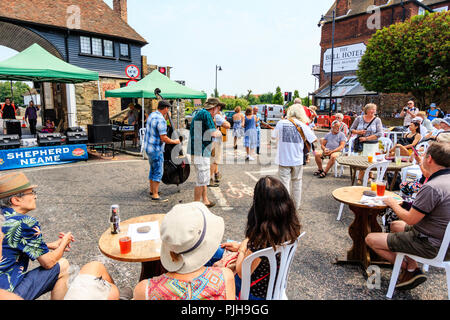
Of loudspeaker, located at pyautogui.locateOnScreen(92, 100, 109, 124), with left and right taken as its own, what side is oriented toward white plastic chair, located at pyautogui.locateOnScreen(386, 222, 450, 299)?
front

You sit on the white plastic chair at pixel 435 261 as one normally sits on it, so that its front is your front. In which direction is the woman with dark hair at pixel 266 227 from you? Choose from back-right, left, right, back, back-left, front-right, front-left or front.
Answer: front-left

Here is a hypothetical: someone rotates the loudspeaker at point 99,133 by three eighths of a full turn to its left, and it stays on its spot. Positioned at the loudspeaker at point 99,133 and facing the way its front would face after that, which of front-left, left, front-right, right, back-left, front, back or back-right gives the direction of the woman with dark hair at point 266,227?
back-right

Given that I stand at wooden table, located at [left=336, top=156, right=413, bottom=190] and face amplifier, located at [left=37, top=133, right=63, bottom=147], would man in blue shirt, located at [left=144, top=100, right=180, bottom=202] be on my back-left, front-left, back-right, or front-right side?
front-left

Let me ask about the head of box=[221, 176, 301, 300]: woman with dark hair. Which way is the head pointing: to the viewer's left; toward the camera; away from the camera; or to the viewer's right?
away from the camera

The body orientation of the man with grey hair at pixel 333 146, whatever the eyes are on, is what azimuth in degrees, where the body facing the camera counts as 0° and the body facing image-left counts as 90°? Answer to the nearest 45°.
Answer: approximately 45°

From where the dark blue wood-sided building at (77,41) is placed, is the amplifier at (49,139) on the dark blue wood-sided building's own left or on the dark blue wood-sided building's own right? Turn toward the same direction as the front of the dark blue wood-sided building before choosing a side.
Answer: on the dark blue wood-sided building's own right

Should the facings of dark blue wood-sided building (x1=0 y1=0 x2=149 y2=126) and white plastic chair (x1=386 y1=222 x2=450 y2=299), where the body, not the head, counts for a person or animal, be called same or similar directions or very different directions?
very different directions

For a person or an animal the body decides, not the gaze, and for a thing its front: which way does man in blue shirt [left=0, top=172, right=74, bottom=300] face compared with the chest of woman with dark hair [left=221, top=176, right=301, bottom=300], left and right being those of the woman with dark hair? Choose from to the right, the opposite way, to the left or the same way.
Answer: to the right

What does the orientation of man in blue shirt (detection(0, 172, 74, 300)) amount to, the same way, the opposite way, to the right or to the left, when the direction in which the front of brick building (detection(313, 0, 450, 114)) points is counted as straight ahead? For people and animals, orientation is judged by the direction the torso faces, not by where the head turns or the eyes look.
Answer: the opposite way

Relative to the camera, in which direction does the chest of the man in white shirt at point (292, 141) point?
away from the camera

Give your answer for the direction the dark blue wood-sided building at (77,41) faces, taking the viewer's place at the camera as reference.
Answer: facing the viewer and to the right of the viewer

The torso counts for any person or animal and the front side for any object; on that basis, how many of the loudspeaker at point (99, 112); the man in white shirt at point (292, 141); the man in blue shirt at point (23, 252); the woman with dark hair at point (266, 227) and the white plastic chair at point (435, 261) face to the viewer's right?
1

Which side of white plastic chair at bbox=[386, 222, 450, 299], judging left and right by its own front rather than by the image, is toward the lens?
left

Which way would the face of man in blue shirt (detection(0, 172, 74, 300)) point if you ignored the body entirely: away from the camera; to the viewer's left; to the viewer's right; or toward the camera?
to the viewer's right

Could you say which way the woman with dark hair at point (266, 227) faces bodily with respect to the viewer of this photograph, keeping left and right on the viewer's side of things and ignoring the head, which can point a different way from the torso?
facing away from the viewer and to the left of the viewer

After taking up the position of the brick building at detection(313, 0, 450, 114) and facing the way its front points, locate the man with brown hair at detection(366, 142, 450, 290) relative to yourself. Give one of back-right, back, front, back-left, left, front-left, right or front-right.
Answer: front-left

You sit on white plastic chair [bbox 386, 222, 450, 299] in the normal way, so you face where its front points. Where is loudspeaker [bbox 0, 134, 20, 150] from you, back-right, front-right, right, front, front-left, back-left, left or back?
front

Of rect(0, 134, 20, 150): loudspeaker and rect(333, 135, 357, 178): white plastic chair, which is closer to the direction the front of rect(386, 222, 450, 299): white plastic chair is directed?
the loudspeaker
